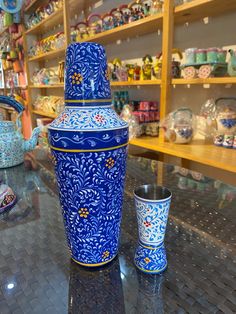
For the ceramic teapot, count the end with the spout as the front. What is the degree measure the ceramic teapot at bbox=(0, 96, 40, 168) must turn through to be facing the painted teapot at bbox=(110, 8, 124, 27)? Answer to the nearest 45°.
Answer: approximately 45° to its left

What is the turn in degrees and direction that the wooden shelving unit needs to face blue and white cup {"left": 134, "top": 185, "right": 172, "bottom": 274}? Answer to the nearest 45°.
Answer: approximately 45° to its left

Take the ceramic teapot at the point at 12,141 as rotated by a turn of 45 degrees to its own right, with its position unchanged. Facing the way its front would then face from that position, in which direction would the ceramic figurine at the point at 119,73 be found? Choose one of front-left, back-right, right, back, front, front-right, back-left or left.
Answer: left

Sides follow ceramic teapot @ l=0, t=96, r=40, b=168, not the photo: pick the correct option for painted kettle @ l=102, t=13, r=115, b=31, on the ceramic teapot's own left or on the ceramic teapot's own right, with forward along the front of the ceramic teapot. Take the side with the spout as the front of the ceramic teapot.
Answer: on the ceramic teapot's own left

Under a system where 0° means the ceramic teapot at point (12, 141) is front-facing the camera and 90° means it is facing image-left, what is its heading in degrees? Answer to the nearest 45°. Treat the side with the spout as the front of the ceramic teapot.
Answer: approximately 270°

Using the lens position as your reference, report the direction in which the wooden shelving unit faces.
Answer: facing the viewer and to the left of the viewer

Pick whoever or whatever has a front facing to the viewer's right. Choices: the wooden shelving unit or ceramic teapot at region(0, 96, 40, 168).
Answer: the ceramic teapot

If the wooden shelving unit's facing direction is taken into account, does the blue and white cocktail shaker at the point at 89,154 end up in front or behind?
in front

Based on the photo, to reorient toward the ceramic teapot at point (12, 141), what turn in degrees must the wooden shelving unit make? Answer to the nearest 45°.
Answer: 0° — it already faces it

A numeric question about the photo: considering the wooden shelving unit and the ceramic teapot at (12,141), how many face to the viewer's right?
1
